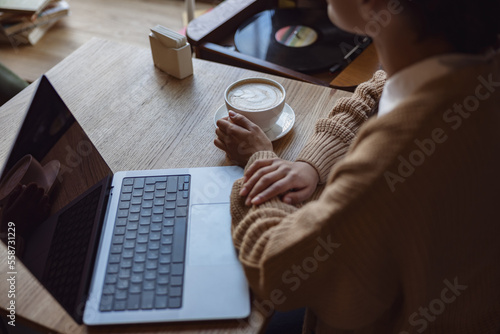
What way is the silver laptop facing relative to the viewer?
to the viewer's right

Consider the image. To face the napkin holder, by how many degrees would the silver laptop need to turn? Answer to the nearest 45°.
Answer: approximately 45° to its left

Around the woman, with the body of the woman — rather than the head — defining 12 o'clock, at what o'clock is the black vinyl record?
The black vinyl record is roughly at 1 o'clock from the woman.

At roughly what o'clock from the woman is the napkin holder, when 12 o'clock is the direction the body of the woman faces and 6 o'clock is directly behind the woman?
The napkin holder is roughly at 12 o'clock from the woman.

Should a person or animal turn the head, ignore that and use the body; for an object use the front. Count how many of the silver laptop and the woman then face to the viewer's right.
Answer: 1

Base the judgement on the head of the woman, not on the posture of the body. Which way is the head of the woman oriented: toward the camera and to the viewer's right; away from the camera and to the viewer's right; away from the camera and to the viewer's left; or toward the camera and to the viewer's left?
away from the camera and to the viewer's left

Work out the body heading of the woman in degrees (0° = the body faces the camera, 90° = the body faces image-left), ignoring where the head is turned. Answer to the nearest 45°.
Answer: approximately 135°
